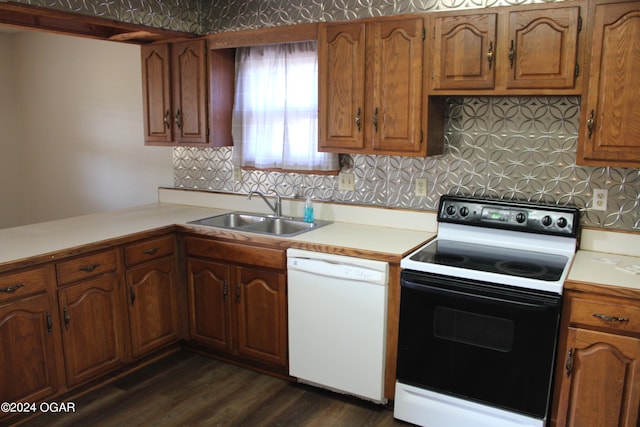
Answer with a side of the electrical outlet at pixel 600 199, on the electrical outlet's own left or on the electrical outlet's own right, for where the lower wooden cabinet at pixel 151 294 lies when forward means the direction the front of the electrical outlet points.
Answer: on the electrical outlet's own right

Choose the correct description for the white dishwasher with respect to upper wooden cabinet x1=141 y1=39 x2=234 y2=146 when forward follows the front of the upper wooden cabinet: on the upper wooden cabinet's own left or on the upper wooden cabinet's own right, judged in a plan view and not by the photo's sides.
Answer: on the upper wooden cabinet's own left

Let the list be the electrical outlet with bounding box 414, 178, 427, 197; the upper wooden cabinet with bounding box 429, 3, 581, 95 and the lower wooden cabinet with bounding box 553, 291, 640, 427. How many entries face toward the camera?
3

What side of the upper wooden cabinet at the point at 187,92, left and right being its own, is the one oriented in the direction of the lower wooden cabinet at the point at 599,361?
left

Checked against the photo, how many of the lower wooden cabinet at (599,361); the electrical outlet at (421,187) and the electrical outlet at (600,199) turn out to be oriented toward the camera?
3

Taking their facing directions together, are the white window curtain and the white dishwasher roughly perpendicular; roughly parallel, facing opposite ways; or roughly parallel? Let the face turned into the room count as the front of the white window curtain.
roughly parallel

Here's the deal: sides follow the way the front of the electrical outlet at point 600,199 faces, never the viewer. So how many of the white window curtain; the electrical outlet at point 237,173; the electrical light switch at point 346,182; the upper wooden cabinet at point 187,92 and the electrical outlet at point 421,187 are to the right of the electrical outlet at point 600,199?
5

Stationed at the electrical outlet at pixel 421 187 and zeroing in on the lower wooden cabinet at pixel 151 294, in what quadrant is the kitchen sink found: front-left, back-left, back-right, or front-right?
front-right

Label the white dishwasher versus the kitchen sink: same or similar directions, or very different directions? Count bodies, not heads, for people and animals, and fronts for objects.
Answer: same or similar directions

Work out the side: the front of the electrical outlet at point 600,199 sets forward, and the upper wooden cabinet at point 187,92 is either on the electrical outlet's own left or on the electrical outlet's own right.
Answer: on the electrical outlet's own right

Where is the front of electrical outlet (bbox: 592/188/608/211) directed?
toward the camera

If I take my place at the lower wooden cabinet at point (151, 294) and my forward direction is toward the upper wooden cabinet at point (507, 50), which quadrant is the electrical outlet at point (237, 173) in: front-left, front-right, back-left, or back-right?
front-left

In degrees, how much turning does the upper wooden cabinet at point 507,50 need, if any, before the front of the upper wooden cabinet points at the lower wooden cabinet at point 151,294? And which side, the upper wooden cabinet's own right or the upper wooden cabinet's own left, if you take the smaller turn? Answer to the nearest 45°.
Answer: approximately 90° to the upper wooden cabinet's own right

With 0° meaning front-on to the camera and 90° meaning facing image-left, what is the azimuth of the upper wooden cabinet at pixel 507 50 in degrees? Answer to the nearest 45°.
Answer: approximately 0°

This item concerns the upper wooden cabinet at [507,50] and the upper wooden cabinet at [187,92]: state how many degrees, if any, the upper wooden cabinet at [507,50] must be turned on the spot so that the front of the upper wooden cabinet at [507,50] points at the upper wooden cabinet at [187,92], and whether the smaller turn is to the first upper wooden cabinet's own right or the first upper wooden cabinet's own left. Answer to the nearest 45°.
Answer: approximately 90° to the first upper wooden cabinet's own right
